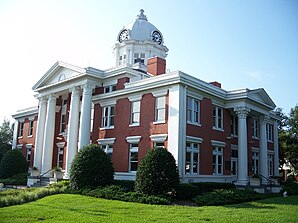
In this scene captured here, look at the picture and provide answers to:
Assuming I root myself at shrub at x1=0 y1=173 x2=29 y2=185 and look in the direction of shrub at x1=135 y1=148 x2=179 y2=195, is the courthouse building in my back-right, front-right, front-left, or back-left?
front-left

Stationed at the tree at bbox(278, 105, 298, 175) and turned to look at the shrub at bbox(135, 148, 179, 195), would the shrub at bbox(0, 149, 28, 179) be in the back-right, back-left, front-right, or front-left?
front-right
